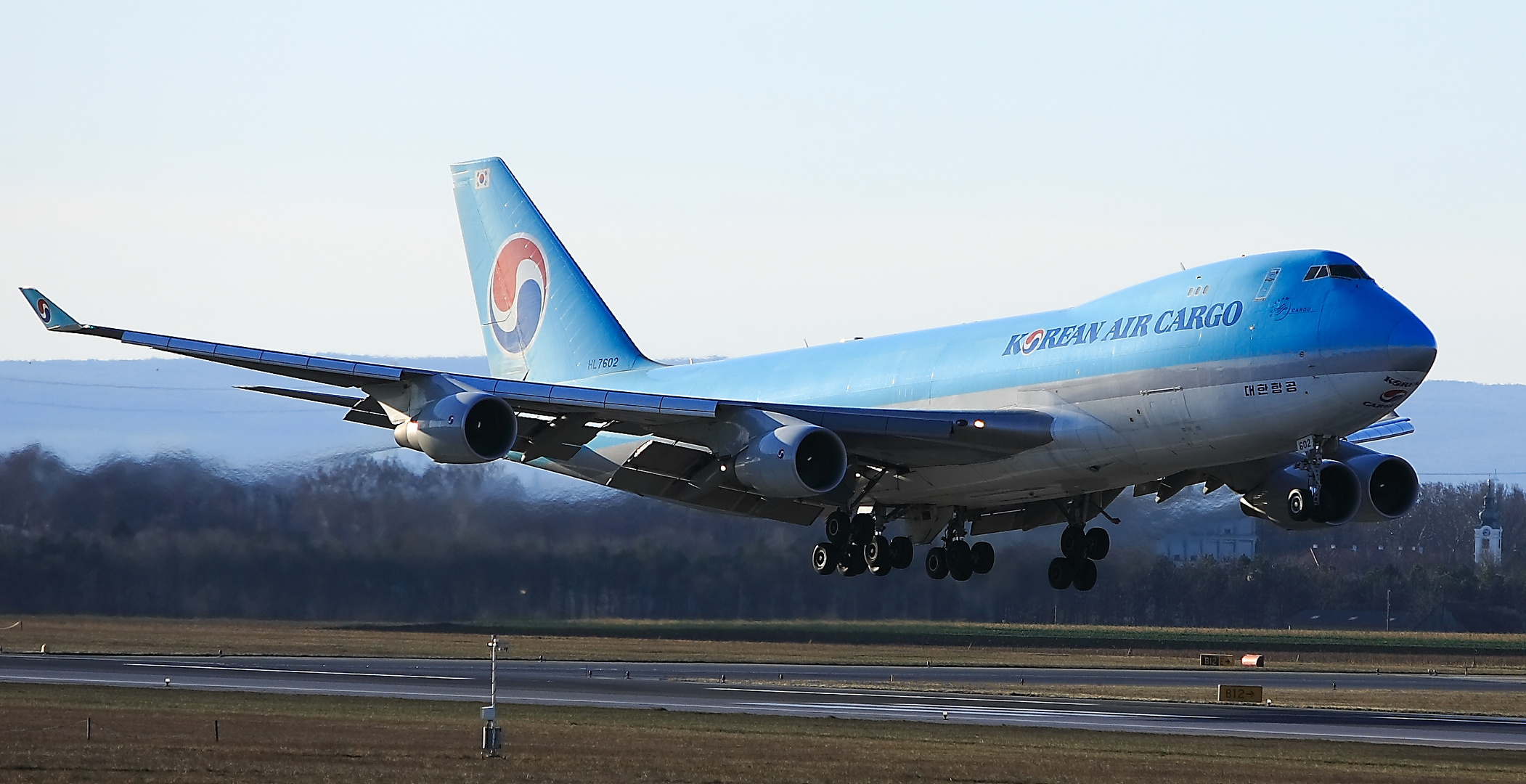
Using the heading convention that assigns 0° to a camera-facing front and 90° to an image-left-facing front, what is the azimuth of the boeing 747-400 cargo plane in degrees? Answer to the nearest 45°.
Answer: approximately 315°
